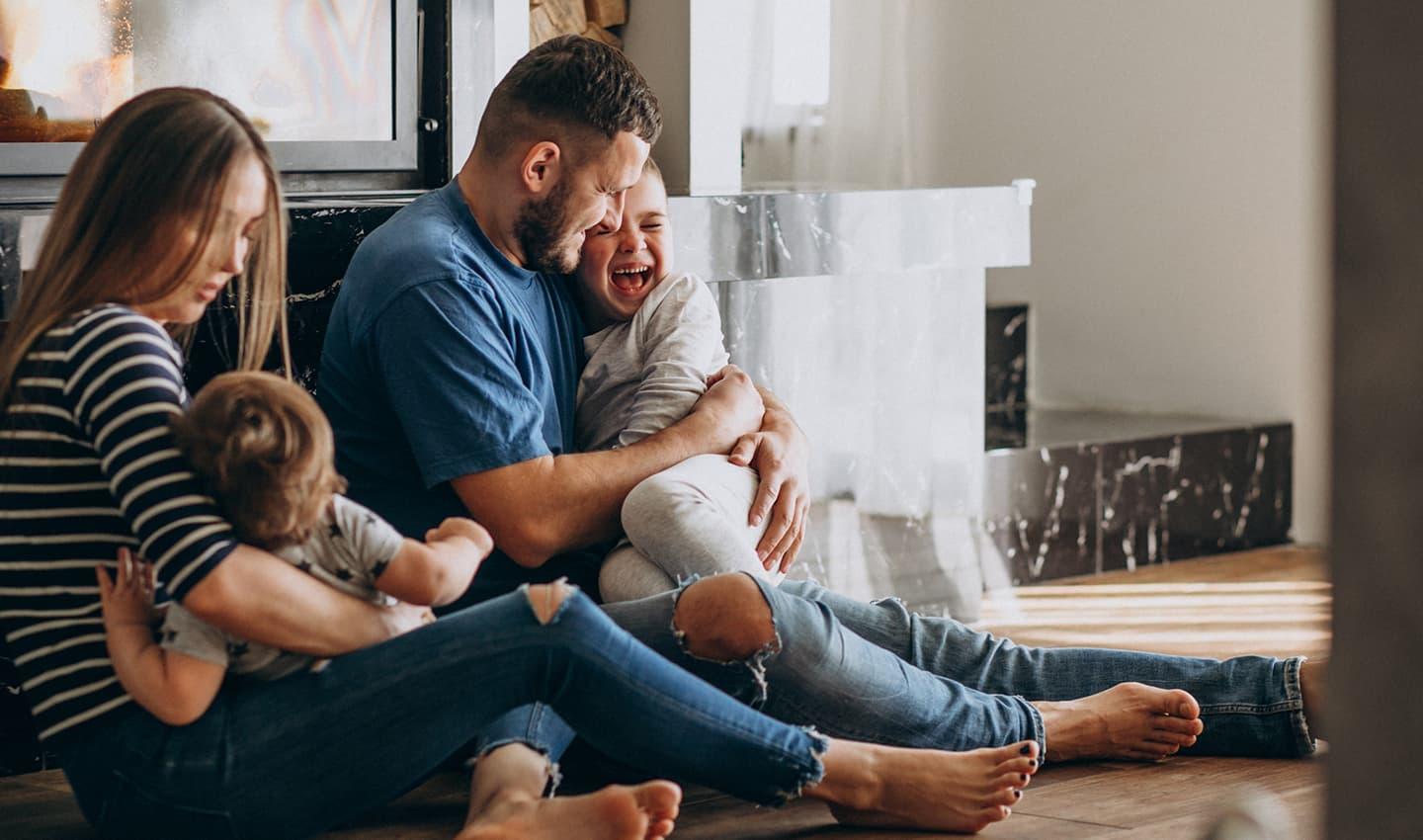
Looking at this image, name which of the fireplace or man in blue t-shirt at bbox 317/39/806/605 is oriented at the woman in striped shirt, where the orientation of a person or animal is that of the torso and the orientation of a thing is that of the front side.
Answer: the fireplace

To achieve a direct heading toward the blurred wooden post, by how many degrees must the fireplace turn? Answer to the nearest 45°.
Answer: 0° — it already faces it

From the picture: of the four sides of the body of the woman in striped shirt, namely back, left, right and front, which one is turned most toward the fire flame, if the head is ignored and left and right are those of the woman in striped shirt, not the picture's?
left

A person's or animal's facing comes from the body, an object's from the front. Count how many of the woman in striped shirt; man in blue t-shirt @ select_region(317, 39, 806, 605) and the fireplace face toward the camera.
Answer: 1

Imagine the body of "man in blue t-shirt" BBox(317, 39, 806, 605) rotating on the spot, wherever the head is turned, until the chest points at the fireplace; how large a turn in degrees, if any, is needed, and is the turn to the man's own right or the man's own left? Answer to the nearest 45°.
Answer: approximately 135° to the man's own left

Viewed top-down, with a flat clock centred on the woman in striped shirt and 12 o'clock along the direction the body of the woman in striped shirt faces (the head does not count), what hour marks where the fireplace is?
The fireplace is roughly at 9 o'clock from the woman in striped shirt.

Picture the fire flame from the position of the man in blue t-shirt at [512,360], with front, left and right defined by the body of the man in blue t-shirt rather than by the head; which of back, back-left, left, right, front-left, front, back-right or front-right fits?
back-left

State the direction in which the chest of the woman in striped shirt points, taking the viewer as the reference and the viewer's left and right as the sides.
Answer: facing to the right of the viewer

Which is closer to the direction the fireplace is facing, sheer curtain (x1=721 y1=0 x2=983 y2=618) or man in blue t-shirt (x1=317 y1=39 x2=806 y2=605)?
the man in blue t-shirt

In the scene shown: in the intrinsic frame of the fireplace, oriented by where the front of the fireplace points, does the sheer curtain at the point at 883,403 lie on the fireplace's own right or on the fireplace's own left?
on the fireplace's own left

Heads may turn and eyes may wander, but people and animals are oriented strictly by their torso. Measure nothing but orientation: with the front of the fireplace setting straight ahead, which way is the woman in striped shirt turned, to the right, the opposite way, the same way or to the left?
to the left

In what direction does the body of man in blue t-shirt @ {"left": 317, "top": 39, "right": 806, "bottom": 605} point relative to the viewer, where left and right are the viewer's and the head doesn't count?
facing to the right of the viewer
